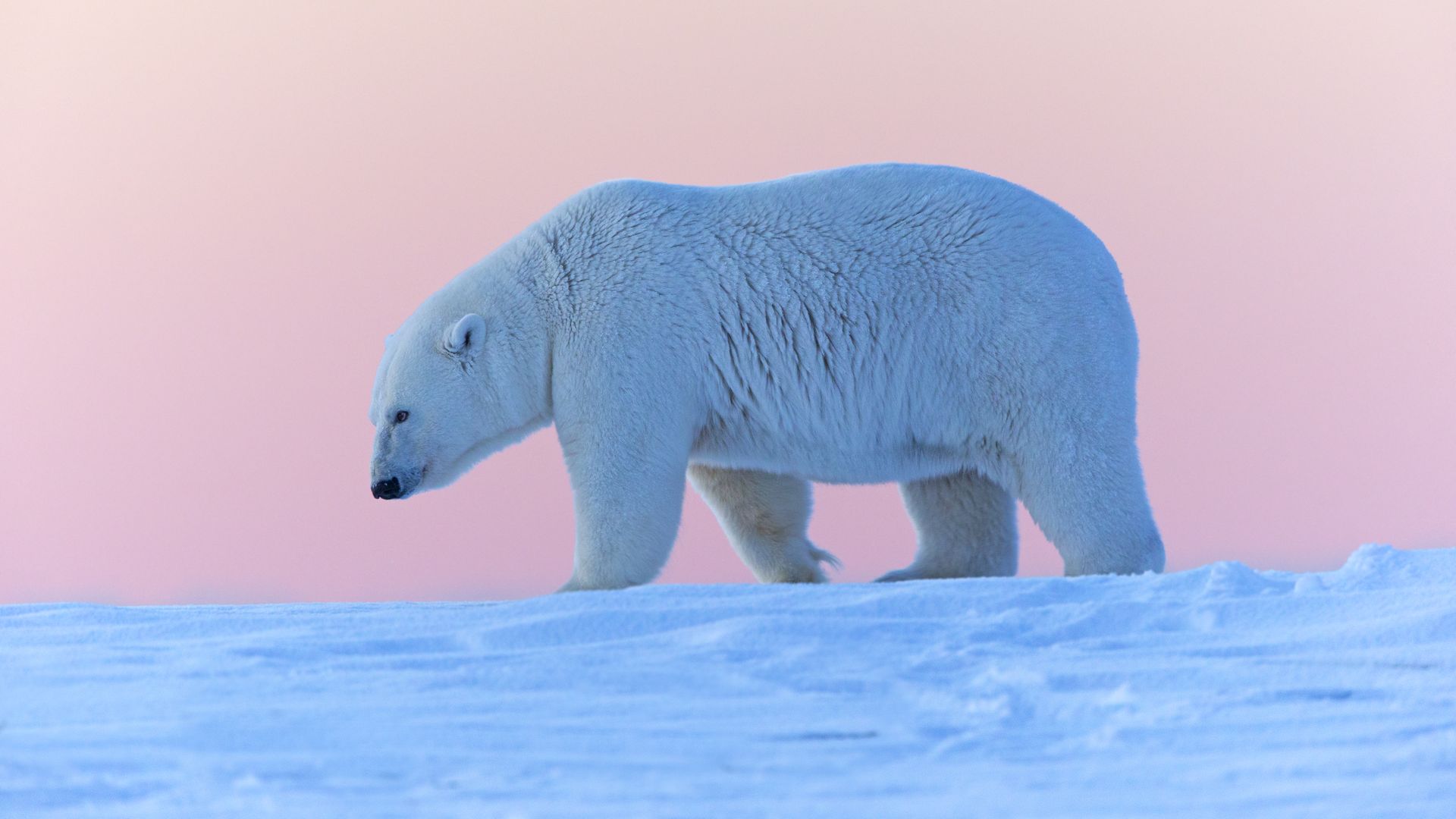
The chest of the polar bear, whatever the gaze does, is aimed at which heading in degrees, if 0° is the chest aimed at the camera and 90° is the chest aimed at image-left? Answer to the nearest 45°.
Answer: approximately 90°
